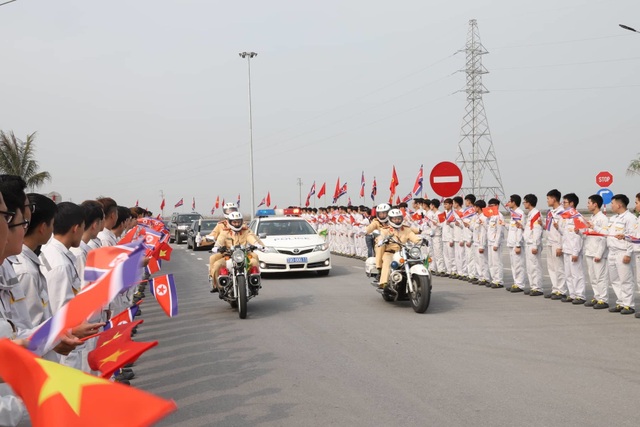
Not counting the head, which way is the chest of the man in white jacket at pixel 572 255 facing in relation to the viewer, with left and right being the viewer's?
facing to the left of the viewer

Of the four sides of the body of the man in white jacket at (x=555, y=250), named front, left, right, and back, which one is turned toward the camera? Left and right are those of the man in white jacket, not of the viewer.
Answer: left

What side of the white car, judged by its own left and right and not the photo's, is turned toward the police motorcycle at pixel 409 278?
front

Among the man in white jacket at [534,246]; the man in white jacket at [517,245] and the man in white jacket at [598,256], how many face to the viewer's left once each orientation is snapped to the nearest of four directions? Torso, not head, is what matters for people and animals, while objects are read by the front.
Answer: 3

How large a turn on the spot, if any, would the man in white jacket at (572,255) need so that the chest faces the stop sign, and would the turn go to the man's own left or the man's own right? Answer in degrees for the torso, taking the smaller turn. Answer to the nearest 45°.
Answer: approximately 90° to the man's own right

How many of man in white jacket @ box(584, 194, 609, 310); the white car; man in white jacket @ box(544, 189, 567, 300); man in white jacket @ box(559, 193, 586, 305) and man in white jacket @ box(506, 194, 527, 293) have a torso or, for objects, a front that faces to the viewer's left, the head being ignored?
4

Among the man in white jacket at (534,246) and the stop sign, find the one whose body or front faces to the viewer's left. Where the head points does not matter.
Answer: the man in white jacket

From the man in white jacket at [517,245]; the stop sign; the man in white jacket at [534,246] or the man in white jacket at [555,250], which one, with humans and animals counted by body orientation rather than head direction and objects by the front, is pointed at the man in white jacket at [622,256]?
the stop sign

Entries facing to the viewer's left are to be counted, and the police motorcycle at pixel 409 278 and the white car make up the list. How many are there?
0

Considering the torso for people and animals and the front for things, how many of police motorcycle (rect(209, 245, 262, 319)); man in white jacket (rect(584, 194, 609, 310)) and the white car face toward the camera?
2

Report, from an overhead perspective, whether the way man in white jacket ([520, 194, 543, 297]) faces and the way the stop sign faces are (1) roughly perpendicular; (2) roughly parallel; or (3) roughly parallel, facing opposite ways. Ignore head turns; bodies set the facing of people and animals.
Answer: roughly perpendicular

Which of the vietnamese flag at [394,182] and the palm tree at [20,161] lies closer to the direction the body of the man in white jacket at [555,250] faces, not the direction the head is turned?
the palm tree
